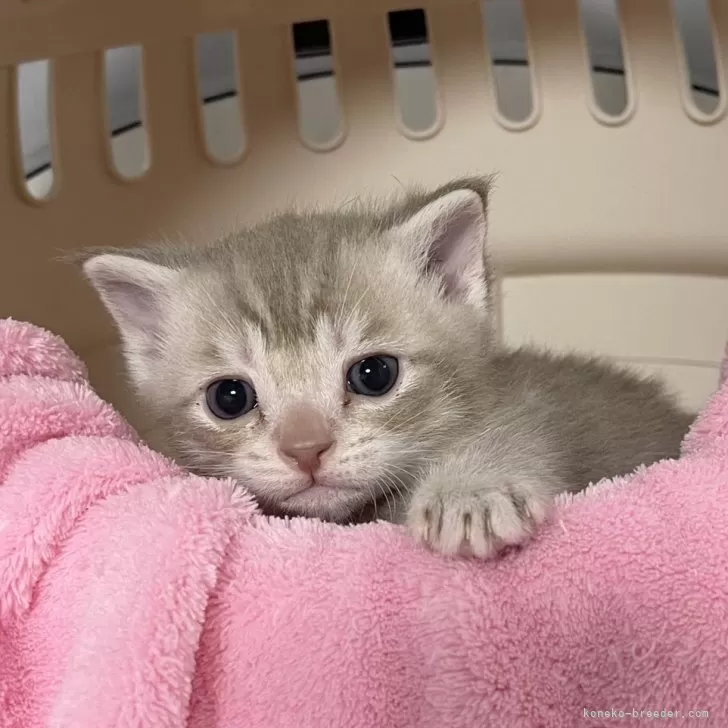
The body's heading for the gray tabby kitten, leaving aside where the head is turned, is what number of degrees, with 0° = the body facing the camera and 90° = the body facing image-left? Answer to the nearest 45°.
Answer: approximately 45°
